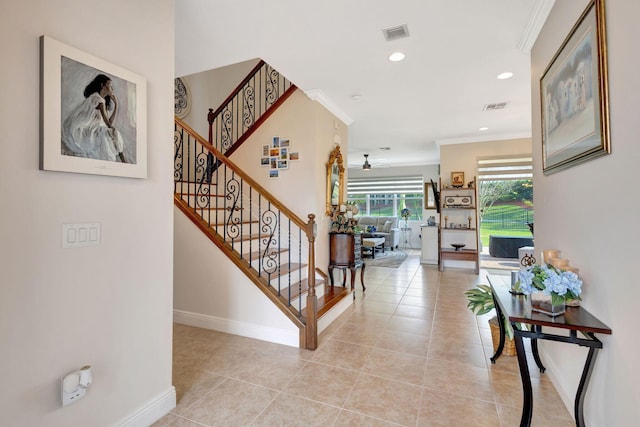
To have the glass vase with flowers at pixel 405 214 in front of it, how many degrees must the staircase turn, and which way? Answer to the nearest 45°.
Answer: approximately 90° to its left

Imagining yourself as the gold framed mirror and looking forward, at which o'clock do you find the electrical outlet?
The electrical outlet is roughly at 2 o'clock from the gold framed mirror.

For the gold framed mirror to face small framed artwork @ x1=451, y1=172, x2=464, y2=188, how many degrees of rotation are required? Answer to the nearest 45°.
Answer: approximately 90° to its left

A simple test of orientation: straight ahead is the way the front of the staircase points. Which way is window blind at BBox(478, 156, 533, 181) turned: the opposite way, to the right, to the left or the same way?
to the right

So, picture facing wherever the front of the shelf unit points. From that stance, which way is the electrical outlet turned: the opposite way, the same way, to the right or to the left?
to the left

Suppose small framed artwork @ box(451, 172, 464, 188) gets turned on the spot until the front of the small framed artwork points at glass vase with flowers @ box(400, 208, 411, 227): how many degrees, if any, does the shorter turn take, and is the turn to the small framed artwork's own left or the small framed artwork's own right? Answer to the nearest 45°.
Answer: approximately 135° to the small framed artwork's own right

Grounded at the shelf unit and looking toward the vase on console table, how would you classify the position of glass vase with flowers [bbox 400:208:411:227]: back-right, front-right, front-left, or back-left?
back-right

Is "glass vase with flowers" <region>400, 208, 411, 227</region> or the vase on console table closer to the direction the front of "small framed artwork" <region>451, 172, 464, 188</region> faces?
the vase on console table

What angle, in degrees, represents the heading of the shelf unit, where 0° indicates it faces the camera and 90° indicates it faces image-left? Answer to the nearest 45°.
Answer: approximately 0°
